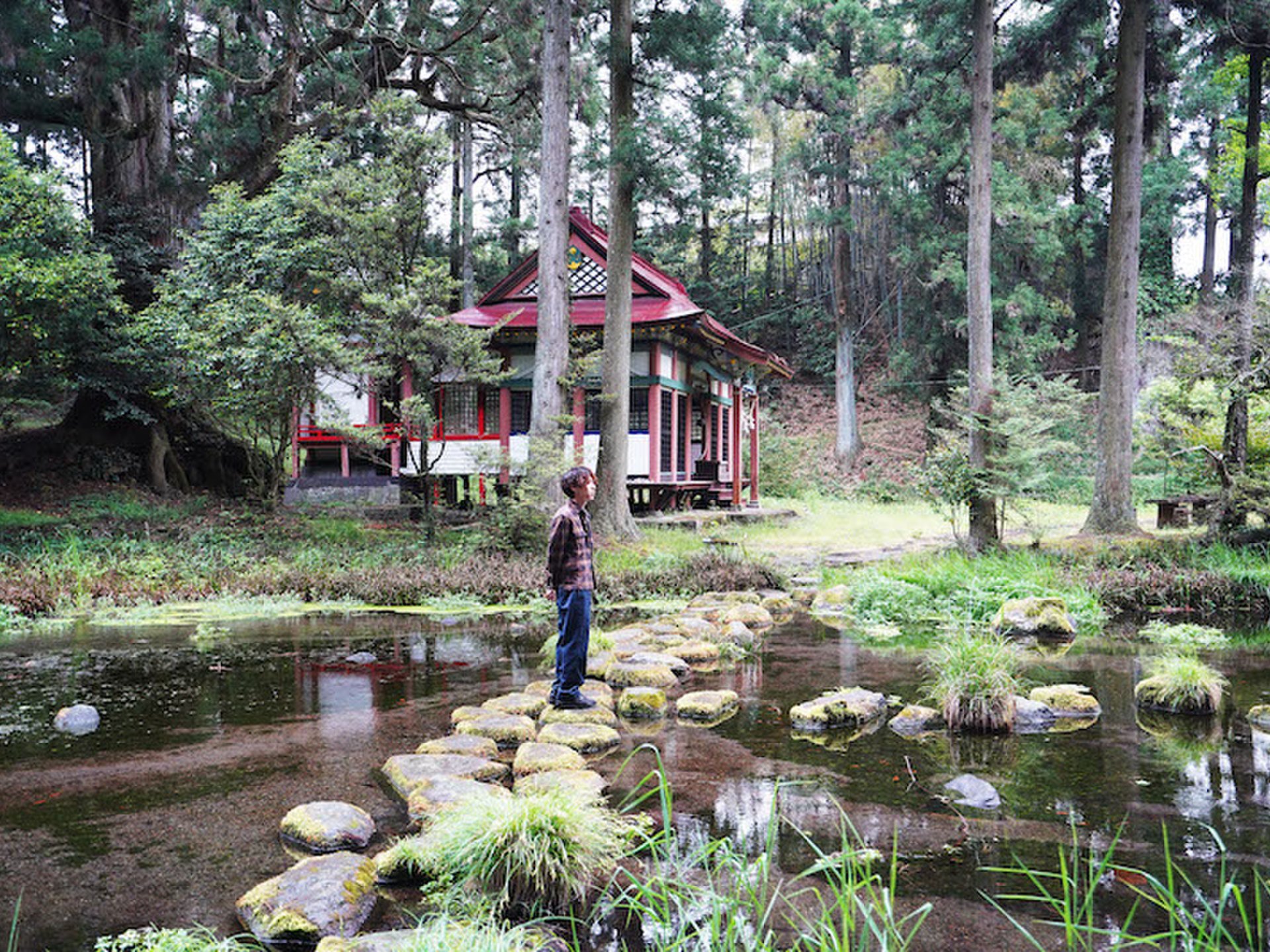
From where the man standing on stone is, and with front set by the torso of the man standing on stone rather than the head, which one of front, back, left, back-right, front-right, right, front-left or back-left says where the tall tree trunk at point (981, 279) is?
front-left

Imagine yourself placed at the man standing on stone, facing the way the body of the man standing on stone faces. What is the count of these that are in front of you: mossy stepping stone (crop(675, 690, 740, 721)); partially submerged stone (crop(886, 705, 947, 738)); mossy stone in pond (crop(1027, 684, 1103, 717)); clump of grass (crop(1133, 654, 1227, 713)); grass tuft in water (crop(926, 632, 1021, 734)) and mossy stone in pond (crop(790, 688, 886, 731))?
6

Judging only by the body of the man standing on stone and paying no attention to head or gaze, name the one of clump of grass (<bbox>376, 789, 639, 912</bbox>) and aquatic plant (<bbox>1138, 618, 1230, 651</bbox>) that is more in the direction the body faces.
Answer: the aquatic plant

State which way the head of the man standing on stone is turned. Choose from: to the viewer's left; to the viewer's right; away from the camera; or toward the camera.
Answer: to the viewer's right

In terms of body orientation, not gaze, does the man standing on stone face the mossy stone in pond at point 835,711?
yes

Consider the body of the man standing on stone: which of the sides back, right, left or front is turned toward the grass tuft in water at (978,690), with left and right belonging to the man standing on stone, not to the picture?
front

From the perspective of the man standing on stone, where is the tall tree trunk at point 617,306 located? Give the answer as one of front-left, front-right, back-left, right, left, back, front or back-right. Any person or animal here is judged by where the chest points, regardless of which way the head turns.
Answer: left

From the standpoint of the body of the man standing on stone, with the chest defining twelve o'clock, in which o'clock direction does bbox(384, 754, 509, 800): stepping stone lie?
The stepping stone is roughly at 4 o'clock from the man standing on stone.

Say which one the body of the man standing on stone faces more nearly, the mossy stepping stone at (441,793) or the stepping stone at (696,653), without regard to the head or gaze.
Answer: the stepping stone

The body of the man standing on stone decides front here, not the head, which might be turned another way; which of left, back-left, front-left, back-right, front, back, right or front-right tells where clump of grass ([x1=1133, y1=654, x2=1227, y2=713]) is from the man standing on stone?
front

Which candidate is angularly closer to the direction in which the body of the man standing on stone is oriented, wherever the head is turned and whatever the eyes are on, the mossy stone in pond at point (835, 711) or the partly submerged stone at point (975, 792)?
the mossy stone in pond

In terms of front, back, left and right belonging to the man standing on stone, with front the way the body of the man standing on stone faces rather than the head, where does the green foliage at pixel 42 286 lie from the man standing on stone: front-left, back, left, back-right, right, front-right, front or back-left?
back-left

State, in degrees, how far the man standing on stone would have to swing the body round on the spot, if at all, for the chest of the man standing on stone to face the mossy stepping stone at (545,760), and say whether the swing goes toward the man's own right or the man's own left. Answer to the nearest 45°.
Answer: approximately 90° to the man's own right

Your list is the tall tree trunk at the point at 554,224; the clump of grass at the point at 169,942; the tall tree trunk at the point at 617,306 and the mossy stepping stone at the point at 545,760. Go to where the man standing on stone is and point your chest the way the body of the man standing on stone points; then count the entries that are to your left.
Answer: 2

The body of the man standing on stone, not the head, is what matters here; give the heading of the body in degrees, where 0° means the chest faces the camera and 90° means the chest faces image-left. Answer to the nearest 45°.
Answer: approximately 270°
